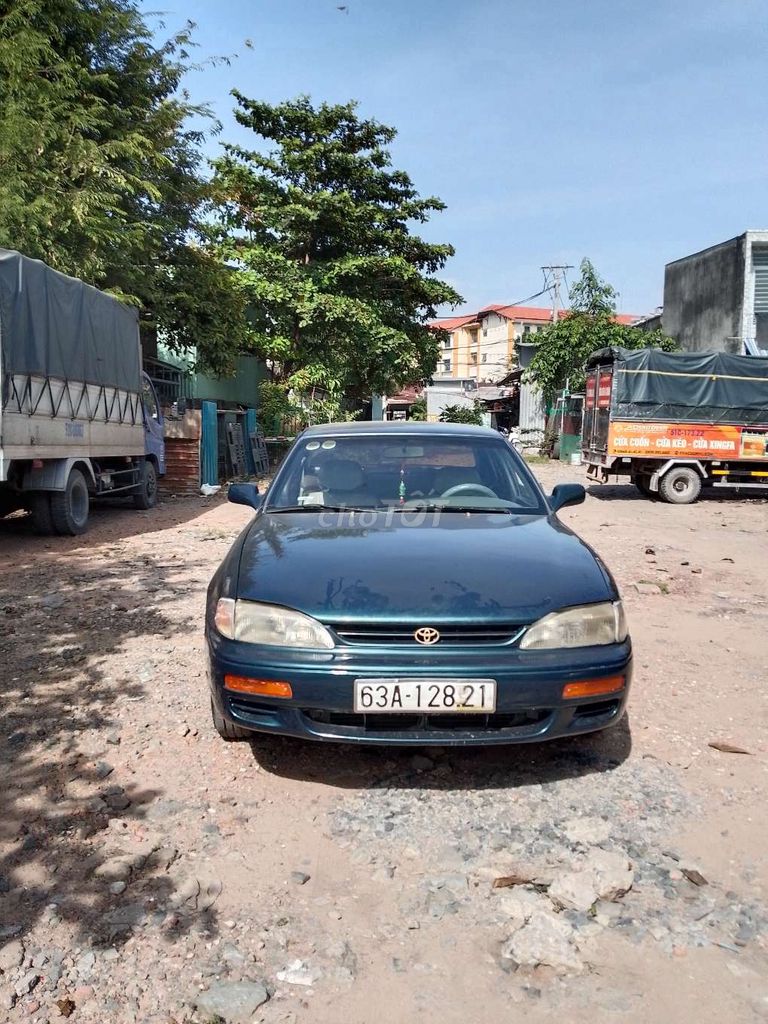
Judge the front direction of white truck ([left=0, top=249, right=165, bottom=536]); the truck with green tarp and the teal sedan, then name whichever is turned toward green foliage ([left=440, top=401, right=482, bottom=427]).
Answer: the white truck

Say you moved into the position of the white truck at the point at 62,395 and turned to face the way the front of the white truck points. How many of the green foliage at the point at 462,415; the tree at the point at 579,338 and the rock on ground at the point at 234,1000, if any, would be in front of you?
2

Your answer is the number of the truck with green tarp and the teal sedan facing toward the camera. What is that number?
1

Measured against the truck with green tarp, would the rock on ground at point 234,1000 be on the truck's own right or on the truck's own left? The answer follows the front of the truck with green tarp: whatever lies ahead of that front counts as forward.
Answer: on the truck's own right

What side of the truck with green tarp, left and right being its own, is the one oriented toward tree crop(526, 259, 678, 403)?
left

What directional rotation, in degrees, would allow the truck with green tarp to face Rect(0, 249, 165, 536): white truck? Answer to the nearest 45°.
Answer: approximately 135° to its right

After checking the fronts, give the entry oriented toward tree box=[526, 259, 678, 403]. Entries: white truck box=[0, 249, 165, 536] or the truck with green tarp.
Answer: the white truck

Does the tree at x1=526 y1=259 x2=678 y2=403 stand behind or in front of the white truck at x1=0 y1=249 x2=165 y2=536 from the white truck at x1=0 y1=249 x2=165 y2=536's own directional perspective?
in front

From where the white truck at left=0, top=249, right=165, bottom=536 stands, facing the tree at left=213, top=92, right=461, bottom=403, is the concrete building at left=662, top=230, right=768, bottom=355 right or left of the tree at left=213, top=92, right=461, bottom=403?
right

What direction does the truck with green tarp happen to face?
to the viewer's right

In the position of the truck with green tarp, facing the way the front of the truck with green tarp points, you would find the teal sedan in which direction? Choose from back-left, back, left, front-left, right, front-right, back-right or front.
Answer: right

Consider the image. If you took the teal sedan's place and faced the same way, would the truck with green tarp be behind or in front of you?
behind

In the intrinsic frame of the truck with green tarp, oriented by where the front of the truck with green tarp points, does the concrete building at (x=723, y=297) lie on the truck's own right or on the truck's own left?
on the truck's own left

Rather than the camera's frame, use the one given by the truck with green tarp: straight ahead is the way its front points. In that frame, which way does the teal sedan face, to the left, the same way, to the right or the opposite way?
to the right

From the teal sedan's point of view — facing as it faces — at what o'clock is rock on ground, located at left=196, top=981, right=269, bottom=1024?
The rock on ground is roughly at 1 o'clock from the teal sedan.

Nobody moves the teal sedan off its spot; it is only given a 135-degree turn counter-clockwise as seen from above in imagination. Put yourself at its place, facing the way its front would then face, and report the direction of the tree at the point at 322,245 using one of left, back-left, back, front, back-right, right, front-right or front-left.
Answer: front-left
